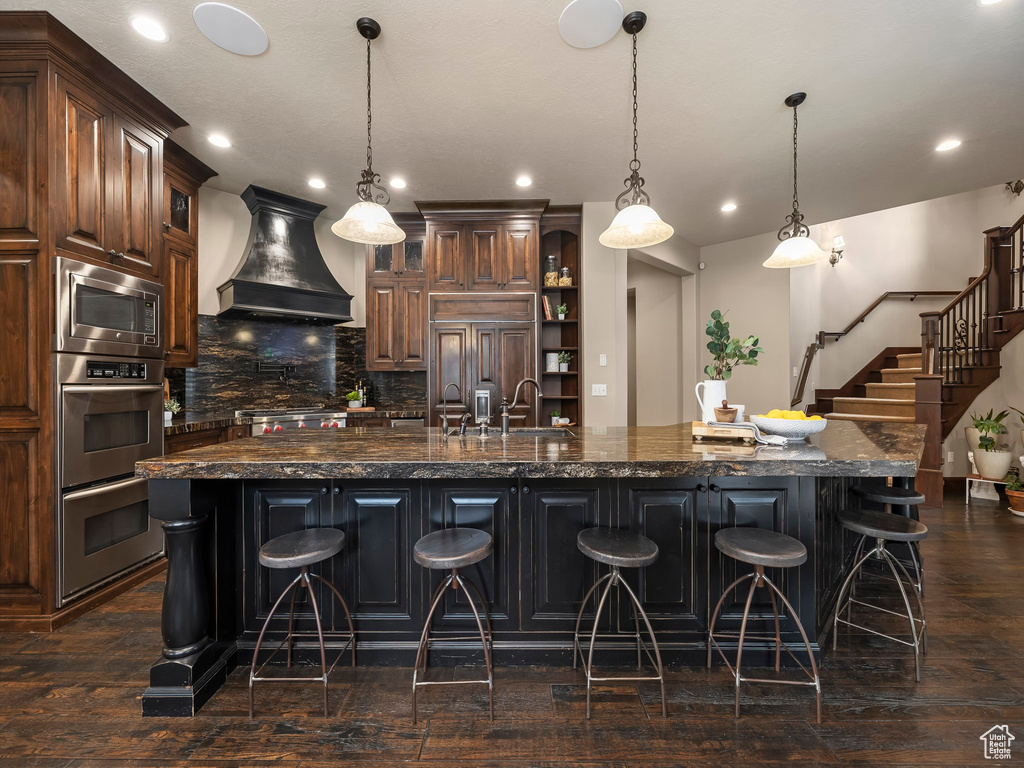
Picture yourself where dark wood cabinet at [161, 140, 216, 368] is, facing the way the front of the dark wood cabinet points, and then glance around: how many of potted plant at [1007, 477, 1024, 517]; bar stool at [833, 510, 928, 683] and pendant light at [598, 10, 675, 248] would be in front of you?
3

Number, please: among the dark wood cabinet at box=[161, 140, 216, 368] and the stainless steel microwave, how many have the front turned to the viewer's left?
0

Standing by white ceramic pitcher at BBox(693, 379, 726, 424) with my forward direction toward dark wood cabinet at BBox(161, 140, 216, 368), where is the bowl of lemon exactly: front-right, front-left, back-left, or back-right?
back-left

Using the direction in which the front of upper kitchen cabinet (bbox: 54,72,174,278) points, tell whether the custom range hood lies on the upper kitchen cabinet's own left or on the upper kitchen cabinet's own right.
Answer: on the upper kitchen cabinet's own left

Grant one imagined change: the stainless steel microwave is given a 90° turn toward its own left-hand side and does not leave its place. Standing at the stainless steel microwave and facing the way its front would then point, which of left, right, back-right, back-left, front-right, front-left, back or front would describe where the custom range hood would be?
front

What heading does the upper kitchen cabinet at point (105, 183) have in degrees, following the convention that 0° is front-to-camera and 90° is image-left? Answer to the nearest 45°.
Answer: approximately 315°

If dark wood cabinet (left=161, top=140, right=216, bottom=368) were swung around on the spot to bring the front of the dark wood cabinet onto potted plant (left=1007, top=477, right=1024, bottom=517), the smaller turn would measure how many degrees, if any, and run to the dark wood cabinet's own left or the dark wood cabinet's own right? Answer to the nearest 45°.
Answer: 0° — it already faces it

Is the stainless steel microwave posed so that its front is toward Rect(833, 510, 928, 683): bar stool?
yes

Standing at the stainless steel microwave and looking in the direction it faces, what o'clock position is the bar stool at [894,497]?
The bar stool is roughly at 12 o'clock from the stainless steel microwave.

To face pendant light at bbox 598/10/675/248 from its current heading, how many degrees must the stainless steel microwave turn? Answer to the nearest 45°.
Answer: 0° — it already faces it

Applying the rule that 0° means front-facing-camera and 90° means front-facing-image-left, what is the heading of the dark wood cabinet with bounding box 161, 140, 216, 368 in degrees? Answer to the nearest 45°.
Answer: approximately 315°

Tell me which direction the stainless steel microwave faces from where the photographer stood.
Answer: facing the viewer and to the right of the viewer
